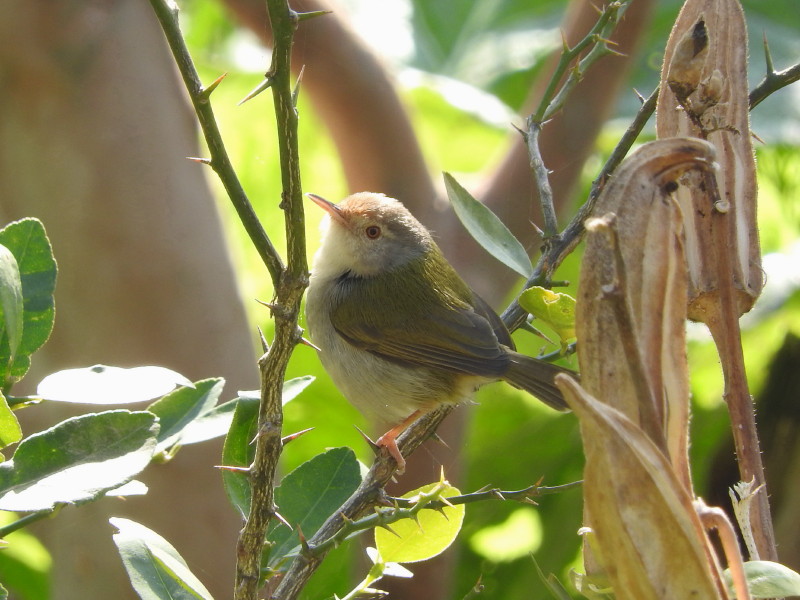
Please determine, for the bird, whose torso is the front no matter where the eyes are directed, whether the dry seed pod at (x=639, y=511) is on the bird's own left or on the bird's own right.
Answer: on the bird's own left

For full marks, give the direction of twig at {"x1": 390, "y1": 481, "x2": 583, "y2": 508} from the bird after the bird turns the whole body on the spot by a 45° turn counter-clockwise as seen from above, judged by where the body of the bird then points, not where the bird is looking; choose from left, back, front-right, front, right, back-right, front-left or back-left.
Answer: front-left

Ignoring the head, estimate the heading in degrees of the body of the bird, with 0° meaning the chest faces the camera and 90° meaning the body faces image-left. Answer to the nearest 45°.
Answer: approximately 90°

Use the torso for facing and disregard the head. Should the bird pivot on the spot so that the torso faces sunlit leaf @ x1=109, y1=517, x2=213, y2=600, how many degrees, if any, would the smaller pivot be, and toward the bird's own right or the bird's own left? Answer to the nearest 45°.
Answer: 0° — it already faces it
